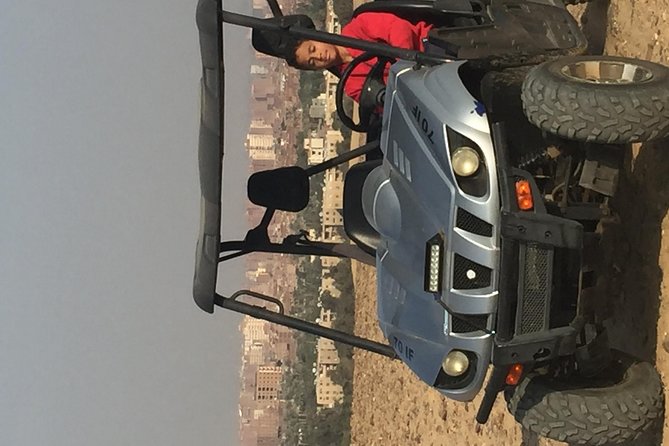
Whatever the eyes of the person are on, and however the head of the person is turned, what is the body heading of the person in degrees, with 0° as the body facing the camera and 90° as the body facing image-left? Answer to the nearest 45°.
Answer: approximately 0°

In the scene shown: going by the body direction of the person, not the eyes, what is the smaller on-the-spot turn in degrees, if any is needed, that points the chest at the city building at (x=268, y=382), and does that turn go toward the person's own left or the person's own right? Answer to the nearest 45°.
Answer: approximately 180°

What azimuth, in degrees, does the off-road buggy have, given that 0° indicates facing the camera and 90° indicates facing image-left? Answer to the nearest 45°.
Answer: approximately 0°

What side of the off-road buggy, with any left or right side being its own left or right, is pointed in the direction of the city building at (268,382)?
back
